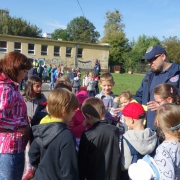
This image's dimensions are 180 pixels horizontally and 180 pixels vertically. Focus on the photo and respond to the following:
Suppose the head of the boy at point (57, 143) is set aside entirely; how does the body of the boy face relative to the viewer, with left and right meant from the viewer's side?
facing away from the viewer and to the right of the viewer

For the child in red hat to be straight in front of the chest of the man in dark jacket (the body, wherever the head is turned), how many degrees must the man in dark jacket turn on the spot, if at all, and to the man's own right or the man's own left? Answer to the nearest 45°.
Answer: approximately 45° to the man's own left

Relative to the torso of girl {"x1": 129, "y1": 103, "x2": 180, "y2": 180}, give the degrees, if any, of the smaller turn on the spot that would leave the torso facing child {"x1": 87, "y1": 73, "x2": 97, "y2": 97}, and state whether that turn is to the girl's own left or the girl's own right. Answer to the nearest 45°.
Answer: approximately 45° to the girl's own right

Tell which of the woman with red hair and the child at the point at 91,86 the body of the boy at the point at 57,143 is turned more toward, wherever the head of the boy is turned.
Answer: the child

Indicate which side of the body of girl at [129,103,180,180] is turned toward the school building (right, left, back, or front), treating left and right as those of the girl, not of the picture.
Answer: front

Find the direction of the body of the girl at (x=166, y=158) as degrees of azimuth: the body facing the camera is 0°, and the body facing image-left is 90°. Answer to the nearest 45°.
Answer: approximately 135°

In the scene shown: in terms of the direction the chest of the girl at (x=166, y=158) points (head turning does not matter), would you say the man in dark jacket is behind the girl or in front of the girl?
in front

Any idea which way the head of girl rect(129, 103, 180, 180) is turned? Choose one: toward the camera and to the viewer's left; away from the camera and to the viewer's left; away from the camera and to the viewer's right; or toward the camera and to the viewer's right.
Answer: away from the camera and to the viewer's left

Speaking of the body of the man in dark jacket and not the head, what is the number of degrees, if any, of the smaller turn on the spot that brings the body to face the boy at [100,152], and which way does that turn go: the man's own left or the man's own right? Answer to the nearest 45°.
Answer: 0° — they already face them

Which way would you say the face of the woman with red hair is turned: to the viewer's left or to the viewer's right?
to the viewer's right

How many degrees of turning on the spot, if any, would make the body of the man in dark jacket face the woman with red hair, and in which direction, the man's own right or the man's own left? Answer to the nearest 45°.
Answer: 0° — they already face them

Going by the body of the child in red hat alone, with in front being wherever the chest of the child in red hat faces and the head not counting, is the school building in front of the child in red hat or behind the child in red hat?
in front

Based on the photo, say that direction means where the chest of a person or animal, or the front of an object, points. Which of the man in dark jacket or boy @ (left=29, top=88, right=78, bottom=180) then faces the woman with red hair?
the man in dark jacket

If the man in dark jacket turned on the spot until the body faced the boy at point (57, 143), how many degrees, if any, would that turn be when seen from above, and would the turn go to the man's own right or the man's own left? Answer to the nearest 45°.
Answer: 0° — they already face them
